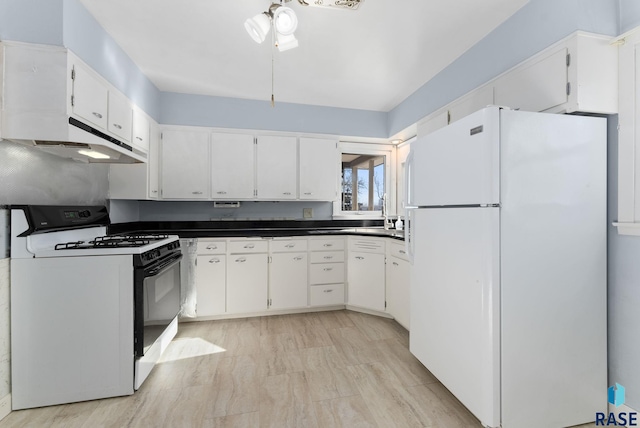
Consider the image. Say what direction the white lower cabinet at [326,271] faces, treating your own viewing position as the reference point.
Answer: facing the viewer

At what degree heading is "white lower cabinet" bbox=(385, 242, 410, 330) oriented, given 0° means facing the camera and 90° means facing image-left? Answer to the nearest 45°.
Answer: approximately 45°

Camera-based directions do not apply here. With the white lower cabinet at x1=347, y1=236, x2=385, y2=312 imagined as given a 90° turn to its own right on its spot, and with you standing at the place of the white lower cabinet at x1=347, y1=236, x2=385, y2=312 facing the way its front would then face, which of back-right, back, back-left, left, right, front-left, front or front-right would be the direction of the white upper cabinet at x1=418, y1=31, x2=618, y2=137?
back

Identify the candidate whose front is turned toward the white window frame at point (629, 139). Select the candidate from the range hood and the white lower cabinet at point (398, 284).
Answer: the range hood

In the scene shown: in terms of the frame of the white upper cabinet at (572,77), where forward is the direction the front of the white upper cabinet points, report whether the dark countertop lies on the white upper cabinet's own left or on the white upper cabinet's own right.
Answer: on the white upper cabinet's own right

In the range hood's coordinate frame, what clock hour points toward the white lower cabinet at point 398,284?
The white lower cabinet is roughly at 11 o'clock from the range hood.

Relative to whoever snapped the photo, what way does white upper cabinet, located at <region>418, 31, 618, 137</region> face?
facing the viewer and to the left of the viewer

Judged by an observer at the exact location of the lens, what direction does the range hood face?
facing the viewer and to the right of the viewer

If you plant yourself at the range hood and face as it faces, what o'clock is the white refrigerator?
The white refrigerator is roughly at 12 o'clock from the range hood.

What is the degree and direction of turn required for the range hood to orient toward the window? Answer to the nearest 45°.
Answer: approximately 45° to its left

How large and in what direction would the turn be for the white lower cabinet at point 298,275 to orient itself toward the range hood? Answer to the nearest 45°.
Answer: approximately 45° to its right

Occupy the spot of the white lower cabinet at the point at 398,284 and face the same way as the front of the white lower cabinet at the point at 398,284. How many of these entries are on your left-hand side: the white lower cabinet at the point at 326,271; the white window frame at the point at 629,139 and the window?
1

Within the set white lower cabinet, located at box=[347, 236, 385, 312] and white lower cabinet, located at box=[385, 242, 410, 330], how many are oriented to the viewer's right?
0

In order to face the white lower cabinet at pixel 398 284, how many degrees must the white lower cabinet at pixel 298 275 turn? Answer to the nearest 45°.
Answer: approximately 90° to its left

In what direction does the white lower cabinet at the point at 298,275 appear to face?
toward the camera

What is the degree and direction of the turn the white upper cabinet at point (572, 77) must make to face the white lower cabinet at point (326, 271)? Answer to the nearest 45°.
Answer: approximately 45° to its right

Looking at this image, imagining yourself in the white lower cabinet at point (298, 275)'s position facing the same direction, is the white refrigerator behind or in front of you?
in front

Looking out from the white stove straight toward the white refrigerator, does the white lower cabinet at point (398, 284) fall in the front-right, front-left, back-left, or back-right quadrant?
front-left
